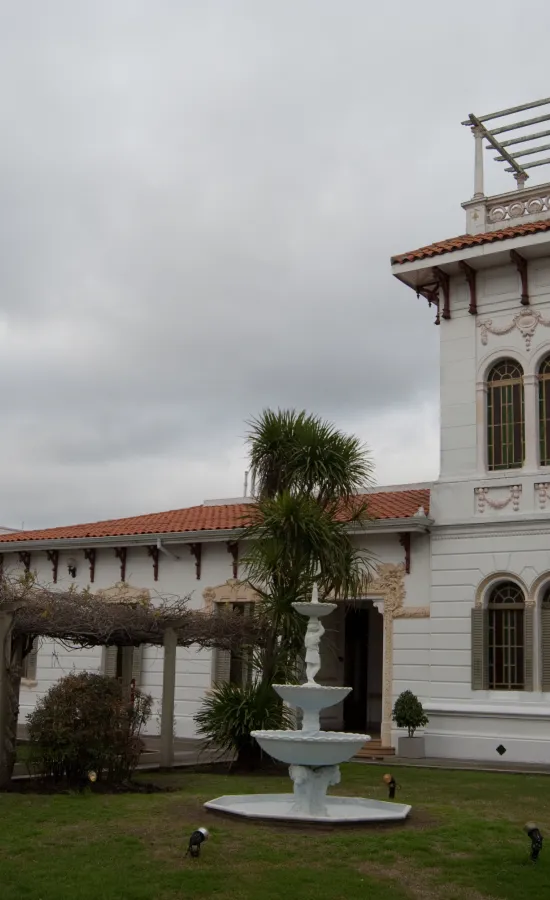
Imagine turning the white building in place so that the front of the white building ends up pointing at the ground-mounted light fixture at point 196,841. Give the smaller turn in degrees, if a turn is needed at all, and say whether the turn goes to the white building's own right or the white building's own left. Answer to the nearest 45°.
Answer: approximately 45° to the white building's own right

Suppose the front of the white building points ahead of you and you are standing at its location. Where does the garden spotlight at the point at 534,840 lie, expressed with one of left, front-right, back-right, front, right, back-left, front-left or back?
front

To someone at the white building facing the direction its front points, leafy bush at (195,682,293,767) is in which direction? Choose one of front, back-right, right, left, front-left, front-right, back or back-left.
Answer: front-right

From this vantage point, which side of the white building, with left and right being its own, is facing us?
front

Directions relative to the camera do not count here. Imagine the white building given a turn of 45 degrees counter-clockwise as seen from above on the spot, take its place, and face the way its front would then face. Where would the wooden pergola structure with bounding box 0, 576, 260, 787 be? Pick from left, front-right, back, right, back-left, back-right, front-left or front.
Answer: right

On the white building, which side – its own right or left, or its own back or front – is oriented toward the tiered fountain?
front

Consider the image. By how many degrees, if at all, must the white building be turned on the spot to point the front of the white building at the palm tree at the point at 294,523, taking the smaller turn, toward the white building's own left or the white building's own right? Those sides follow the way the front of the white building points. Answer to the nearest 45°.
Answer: approximately 45° to the white building's own right

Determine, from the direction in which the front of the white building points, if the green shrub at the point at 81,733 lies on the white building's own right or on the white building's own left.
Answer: on the white building's own right
